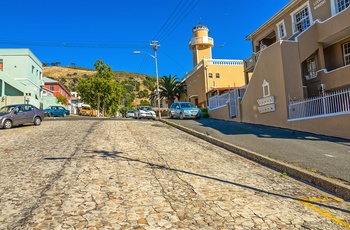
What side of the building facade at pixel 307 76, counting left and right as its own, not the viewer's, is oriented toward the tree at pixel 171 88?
right

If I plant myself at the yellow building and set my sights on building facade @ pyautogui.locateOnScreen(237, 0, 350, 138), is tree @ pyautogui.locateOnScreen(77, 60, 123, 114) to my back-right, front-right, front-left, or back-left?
back-right

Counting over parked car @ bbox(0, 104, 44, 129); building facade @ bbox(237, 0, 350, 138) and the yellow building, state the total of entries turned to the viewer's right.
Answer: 0

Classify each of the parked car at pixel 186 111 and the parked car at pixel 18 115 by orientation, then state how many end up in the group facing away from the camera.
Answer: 0

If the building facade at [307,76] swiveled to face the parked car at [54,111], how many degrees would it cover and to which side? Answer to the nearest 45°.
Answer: approximately 45° to its right

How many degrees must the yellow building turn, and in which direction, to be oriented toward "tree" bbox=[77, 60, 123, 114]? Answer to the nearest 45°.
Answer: approximately 45° to its right

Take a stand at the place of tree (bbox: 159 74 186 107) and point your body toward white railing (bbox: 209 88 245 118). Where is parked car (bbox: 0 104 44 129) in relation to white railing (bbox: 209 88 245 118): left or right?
right

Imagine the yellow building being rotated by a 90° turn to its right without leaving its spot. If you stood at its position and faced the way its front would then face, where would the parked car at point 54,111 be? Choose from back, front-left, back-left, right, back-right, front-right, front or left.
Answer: front-left

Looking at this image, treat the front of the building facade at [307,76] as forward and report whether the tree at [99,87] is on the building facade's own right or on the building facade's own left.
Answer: on the building facade's own right

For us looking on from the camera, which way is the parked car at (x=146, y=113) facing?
facing the viewer and to the right of the viewer

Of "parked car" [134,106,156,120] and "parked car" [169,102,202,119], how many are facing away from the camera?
0

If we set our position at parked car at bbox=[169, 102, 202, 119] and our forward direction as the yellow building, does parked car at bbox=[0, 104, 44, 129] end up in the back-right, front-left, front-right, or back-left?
back-left

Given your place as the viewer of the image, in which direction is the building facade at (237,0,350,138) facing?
facing the viewer and to the left of the viewer

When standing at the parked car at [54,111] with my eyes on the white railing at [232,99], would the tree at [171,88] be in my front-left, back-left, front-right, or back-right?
front-left
